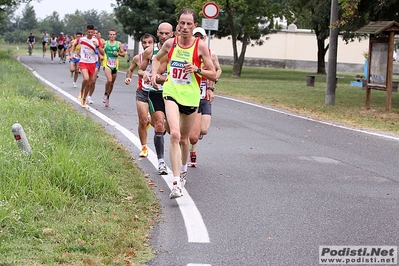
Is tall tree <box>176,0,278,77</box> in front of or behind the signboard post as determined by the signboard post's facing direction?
behind

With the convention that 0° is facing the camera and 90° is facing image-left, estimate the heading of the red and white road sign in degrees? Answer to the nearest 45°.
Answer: approximately 0°

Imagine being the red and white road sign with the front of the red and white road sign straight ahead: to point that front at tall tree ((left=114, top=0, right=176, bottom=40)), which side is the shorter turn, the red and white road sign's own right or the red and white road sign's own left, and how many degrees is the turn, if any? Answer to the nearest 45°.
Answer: approximately 180°

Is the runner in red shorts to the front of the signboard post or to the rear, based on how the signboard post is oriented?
to the front

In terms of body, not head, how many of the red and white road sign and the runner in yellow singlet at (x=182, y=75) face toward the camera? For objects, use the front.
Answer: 2

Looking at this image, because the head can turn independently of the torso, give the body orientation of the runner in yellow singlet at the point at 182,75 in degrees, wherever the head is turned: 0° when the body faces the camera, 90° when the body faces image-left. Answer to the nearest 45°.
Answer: approximately 0°

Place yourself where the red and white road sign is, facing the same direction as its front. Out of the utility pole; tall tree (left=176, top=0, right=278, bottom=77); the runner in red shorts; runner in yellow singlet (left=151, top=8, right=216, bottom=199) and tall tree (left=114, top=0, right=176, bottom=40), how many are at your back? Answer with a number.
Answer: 2

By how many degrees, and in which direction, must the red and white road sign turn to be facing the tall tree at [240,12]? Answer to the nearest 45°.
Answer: approximately 180°

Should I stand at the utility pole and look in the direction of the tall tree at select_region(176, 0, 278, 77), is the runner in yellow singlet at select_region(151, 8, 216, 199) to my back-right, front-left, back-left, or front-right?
back-left

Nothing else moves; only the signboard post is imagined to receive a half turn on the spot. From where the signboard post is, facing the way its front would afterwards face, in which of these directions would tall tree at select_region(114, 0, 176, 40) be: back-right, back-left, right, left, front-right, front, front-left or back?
front

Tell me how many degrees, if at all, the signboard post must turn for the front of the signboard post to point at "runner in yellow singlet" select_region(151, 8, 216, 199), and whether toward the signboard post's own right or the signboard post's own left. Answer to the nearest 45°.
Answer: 0° — it already faces them
